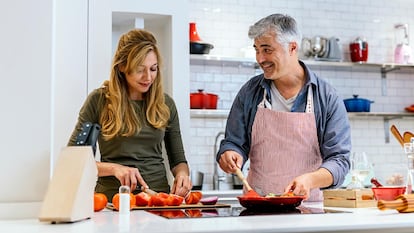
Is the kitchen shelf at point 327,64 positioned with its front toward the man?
yes

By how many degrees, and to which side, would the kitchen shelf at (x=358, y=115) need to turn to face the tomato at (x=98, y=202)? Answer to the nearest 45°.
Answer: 0° — it already faces it

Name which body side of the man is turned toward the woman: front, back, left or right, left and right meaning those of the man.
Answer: right

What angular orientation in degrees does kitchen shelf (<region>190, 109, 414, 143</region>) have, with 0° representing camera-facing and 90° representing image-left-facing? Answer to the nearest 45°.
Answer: approximately 0°

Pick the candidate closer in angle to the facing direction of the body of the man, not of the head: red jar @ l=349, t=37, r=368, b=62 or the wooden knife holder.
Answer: the wooden knife holder

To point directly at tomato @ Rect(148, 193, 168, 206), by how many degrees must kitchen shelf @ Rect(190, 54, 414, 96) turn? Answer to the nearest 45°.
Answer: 0° — it already faces it

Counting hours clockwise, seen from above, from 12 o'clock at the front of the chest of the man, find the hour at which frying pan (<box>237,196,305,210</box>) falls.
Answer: The frying pan is roughly at 12 o'clock from the man.

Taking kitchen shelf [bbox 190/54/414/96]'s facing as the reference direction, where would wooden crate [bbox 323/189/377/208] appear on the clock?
The wooden crate is roughly at 12 o'clock from the kitchen shelf.
